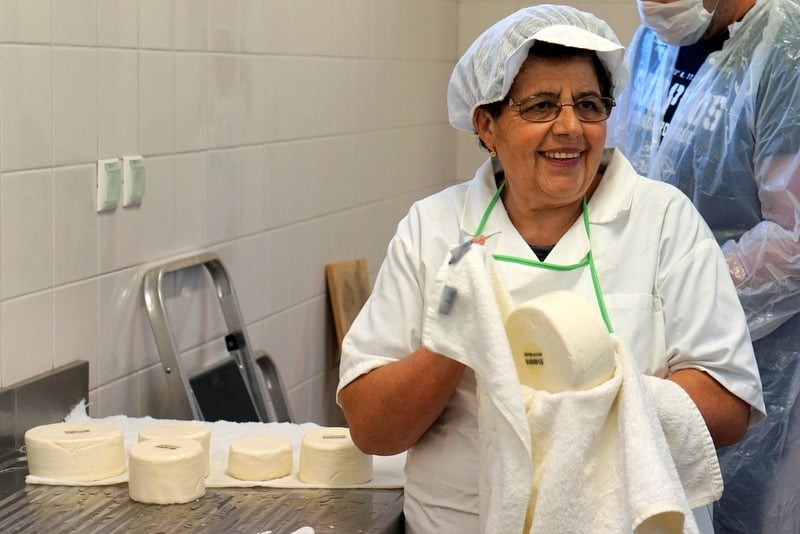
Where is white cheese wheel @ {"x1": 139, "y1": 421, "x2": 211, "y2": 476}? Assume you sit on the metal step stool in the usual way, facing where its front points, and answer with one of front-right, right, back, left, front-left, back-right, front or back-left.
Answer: front-right

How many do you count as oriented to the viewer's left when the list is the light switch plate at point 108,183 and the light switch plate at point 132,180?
0

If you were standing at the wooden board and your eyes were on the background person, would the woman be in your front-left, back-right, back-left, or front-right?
front-right

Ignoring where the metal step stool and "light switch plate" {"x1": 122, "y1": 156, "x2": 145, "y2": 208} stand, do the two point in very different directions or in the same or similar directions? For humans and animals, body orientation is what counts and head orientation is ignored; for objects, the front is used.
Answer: same or similar directions

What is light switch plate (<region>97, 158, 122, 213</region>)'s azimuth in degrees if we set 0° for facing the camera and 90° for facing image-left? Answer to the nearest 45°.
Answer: approximately 315°

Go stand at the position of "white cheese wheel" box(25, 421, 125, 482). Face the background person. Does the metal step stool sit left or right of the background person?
left

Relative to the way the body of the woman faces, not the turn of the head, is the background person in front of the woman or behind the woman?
behind

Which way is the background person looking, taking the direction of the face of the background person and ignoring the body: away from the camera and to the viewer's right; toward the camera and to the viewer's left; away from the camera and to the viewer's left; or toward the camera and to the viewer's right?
toward the camera and to the viewer's left

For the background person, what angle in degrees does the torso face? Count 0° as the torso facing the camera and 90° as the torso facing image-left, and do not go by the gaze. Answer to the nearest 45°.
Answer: approximately 45°

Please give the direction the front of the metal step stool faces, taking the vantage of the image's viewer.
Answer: facing the viewer and to the right of the viewer

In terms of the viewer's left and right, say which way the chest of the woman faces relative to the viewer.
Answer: facing the viewer

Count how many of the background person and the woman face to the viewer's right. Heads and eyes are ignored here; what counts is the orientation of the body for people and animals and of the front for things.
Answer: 0

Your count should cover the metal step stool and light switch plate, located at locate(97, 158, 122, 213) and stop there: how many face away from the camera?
0

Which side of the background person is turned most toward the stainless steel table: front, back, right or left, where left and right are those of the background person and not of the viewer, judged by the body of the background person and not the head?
front

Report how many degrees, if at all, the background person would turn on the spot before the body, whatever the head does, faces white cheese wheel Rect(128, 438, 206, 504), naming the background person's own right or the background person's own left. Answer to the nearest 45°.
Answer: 0° — they already face it

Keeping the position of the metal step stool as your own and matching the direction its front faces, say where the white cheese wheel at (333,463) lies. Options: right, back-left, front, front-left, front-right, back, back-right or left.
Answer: front-right

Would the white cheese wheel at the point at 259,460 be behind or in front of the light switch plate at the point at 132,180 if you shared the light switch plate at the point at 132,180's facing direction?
in front
